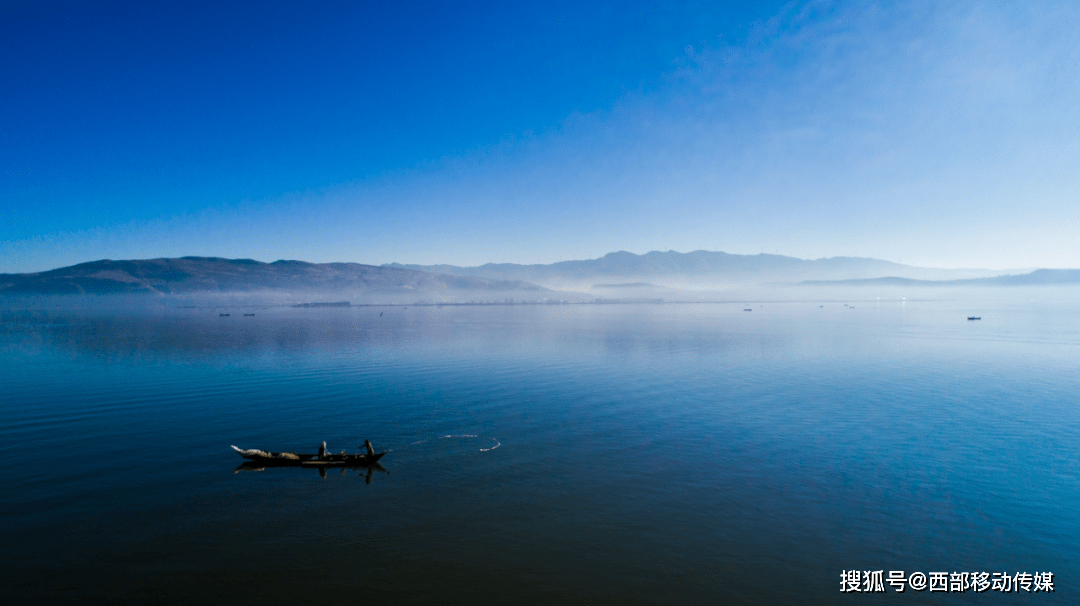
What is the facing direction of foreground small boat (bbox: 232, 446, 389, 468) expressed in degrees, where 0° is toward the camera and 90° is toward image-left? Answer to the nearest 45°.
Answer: approximately 90°
